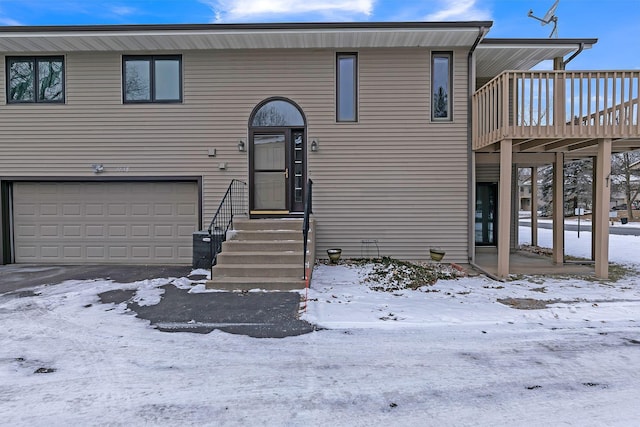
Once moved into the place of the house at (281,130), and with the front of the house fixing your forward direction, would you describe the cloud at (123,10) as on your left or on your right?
on your right

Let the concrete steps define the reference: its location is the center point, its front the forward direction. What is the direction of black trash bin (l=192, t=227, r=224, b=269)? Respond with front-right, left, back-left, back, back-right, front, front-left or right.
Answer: back-right

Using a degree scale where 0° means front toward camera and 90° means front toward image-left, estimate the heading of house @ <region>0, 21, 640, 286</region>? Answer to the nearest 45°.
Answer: approximately 0°

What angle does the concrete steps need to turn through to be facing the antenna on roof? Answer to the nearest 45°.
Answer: approximately 90° to its left

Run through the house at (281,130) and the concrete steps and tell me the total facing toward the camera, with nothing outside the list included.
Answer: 2

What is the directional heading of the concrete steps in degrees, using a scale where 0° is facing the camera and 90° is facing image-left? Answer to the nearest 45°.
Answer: approximately 0°
